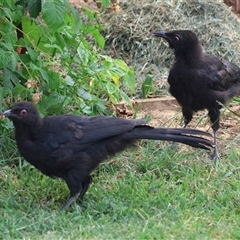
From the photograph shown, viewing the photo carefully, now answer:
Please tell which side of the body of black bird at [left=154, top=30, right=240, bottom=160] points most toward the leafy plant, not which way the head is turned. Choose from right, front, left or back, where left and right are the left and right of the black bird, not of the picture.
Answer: front

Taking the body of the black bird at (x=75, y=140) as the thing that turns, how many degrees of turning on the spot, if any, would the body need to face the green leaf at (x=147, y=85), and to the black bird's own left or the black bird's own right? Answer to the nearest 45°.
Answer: approximately 90° to the black bird's own right

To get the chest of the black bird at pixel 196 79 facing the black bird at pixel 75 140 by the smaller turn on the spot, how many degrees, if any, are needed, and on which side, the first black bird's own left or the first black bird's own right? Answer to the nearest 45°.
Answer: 0° — it already faces it

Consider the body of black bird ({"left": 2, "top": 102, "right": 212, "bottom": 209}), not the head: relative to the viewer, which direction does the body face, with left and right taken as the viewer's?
facing to the left of the viewer

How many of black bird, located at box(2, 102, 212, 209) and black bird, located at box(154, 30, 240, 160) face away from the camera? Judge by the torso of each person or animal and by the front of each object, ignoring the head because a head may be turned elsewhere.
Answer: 0

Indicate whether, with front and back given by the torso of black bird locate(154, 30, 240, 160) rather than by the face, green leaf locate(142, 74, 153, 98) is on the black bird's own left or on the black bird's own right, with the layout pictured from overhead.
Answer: on the black bird's own right
